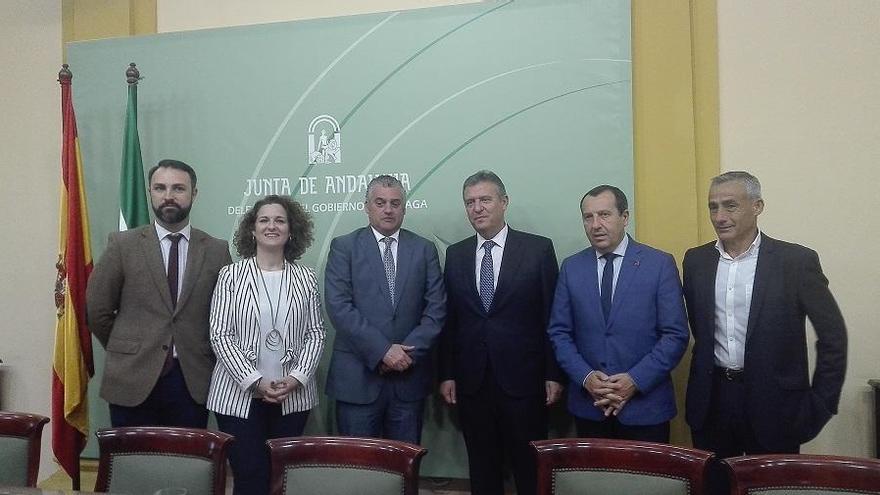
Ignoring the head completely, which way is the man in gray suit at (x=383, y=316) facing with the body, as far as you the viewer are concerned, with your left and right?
facing the viewer

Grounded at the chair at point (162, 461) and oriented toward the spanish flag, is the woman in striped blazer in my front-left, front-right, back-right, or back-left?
front-right

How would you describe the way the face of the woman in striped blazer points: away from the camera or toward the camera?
toward the camera

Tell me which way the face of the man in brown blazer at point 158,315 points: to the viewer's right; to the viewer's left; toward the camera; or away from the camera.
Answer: toward the camera

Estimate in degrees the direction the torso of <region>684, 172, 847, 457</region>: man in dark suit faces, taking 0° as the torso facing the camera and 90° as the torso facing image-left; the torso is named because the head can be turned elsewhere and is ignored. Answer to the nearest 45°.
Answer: approximately 45°

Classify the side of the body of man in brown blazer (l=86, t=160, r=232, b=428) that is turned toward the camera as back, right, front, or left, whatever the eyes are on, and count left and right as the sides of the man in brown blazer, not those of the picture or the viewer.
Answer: front

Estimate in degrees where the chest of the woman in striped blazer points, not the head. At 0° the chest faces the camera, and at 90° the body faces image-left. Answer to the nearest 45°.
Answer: approximately 0°
